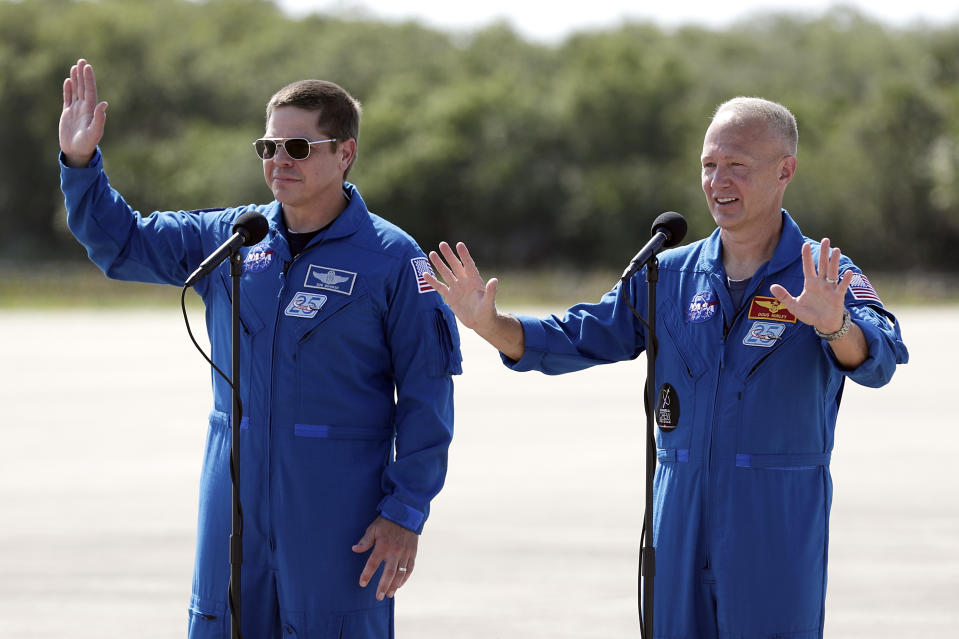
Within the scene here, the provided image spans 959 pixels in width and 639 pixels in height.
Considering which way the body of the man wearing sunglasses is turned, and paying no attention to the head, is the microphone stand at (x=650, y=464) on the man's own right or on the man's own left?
on the man's own left

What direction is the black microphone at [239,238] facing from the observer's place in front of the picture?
facing away from the viewer and to the right of the viewer

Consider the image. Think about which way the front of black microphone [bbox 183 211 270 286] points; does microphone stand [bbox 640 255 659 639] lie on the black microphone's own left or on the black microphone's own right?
on the black microphone's own right

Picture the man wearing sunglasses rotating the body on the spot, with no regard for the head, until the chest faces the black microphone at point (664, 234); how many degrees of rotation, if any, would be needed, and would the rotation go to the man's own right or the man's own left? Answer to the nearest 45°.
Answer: approximately 135° to the man's own left

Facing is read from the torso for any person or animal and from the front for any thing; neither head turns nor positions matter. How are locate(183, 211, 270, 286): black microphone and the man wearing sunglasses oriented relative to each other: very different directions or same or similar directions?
very different directions

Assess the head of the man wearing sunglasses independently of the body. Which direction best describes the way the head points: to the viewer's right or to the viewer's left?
to the viewer's left

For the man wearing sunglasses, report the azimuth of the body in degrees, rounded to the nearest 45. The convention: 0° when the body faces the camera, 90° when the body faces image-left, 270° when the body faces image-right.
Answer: approximately 45°
